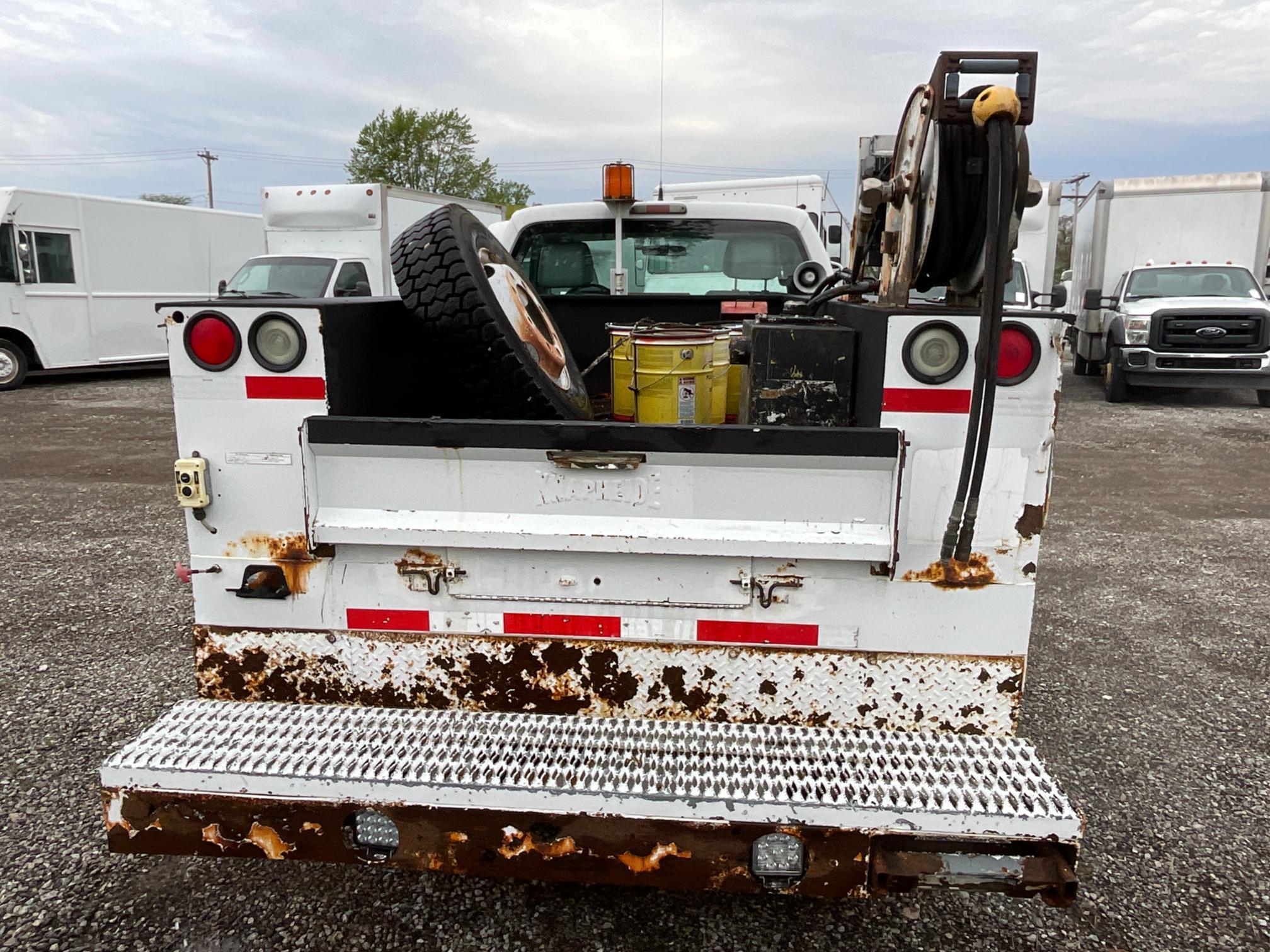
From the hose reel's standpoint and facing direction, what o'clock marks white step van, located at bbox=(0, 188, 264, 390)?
The white step van is roughly at 4 o'clock from the hose reel.

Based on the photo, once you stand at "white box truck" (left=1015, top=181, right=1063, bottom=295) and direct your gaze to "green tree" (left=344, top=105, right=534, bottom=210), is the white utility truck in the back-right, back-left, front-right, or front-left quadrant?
back-left

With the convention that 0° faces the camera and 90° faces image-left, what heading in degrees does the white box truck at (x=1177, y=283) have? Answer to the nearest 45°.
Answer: approximately 0°

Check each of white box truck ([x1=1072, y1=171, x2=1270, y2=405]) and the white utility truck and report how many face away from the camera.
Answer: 1

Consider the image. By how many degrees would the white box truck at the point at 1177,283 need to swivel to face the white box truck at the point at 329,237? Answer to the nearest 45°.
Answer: approximately 45° to its right

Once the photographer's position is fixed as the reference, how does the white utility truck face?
facing away from the viewer

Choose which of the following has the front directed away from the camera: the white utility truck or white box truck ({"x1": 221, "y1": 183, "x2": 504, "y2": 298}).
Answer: the white utility truck

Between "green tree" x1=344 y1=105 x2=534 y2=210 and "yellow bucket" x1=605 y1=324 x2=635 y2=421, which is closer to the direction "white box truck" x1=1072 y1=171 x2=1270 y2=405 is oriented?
the yellow bucket

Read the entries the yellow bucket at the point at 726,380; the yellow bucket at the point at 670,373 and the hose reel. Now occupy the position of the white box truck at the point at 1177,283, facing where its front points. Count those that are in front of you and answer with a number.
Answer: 3

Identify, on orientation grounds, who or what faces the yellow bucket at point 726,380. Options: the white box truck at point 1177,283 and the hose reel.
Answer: the white box truck
